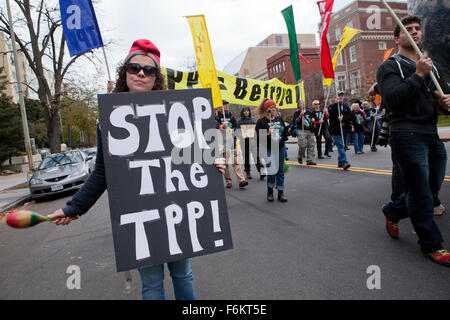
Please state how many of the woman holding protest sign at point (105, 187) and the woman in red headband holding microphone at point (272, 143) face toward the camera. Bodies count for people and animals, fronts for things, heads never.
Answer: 2

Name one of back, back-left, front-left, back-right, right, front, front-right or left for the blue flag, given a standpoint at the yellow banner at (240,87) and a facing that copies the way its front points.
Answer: front-right

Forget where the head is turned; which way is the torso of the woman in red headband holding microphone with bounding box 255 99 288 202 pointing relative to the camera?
toward the camera

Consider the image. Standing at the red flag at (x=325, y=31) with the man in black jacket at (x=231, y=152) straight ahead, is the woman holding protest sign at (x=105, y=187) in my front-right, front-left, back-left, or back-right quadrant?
front-left

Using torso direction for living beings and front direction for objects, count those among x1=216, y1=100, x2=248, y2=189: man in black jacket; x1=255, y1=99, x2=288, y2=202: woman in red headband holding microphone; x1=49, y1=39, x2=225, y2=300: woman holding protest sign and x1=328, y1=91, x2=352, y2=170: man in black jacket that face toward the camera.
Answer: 4

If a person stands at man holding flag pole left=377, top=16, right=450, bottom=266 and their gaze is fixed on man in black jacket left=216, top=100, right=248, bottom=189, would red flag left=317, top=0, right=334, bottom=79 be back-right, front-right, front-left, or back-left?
front-right

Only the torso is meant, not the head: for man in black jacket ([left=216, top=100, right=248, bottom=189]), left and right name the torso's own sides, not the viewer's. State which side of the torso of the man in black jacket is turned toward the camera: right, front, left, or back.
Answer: front

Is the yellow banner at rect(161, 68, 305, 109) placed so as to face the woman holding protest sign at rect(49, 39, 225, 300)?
yes

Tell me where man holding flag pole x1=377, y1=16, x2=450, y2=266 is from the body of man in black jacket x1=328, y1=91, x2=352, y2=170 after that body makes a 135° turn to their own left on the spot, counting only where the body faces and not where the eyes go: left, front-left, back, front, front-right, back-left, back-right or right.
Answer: back-right

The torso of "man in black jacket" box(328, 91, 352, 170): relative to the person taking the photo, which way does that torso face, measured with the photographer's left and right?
facing the viewer
